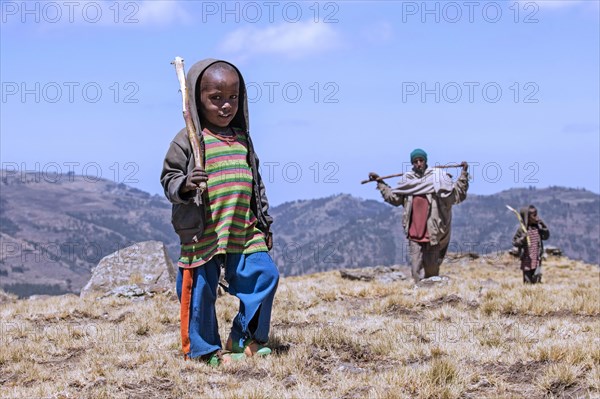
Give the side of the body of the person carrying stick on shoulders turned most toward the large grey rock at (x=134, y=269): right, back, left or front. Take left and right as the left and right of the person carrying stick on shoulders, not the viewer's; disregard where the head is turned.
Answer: right

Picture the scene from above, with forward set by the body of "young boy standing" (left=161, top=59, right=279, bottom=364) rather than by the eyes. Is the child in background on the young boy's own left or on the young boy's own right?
on the young boy's own left

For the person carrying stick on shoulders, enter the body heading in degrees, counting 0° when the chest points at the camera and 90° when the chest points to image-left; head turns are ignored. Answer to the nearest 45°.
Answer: approximately 0°

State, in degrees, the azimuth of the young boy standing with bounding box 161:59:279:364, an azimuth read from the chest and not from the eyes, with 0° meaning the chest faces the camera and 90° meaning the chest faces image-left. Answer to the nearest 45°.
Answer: approximately 315°

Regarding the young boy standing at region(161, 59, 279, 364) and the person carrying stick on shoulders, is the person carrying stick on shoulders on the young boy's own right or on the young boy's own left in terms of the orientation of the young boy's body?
on the young boy's own left
